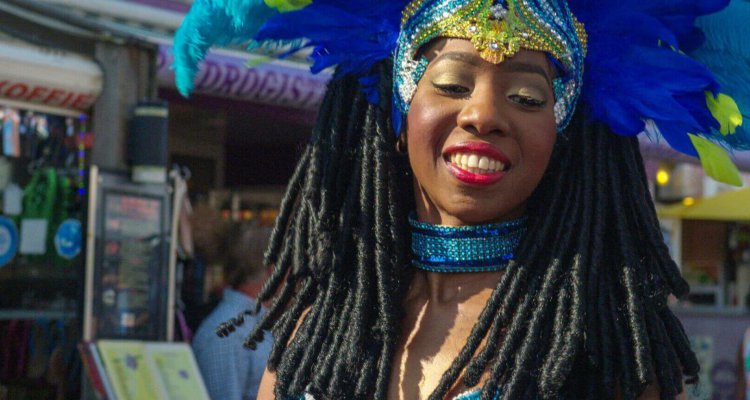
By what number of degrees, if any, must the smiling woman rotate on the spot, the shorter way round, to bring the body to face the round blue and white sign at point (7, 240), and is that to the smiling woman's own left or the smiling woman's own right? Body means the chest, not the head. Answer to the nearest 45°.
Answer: approximately 135° to the smiling woman's own right

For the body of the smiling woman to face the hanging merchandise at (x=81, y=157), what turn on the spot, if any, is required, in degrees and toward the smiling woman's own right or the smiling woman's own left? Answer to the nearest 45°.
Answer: approximately 135° to the smiling woman's own right

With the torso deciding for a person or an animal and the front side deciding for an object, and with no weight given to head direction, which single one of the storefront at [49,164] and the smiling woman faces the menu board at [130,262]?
the storefront

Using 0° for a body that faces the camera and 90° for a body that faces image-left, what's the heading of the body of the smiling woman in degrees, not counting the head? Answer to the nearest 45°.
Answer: approximately 0°

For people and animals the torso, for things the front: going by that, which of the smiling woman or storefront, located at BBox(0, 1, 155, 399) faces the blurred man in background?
the storefront

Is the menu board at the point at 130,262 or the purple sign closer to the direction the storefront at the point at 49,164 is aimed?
the menu board

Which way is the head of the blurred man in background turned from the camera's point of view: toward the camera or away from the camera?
away from the camera

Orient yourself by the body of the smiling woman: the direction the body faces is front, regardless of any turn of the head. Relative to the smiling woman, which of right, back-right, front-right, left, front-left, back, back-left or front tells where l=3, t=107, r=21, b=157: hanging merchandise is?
back-right

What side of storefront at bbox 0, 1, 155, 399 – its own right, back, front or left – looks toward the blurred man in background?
front

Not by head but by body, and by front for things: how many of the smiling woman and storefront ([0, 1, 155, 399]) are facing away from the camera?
0

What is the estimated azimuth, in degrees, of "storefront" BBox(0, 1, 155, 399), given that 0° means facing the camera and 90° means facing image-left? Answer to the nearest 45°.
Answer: approximately 315°
